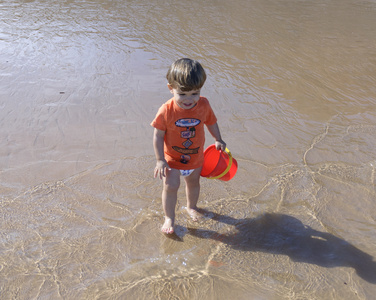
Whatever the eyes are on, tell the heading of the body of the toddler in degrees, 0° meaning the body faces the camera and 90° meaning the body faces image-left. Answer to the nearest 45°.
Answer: approximately 0°
